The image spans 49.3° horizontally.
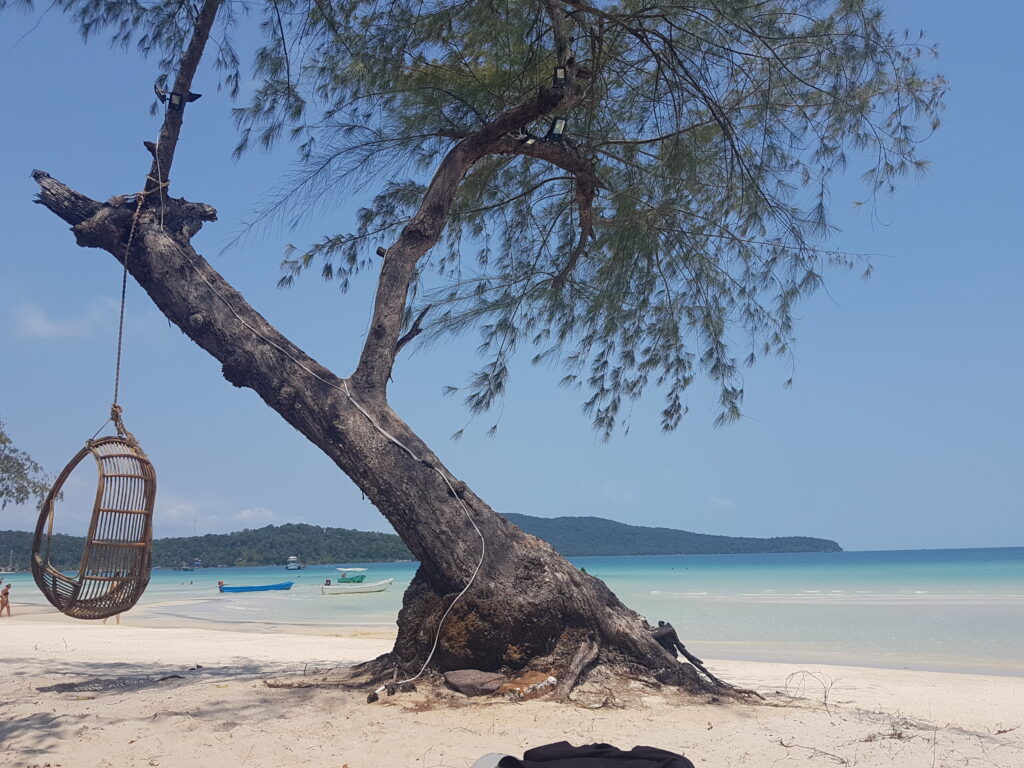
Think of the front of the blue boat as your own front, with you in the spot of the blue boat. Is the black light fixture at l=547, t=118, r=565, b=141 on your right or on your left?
on your right

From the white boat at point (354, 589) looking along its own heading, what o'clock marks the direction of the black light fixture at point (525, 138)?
The black light fixture is roughly at 3 o'clock from the white boat.

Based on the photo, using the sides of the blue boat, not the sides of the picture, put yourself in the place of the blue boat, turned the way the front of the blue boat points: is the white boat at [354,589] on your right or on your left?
on your right

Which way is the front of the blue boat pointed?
to the viewer's right

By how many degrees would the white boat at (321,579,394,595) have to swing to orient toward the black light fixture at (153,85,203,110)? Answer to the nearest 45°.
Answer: approximately 90° to its right

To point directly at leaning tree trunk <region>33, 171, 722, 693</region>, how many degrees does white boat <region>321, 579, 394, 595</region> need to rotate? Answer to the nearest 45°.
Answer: approximately 90° to its right

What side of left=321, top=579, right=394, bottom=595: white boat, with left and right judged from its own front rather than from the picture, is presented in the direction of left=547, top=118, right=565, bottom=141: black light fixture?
right

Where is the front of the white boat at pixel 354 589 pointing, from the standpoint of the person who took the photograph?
facing to the right of the viewer
